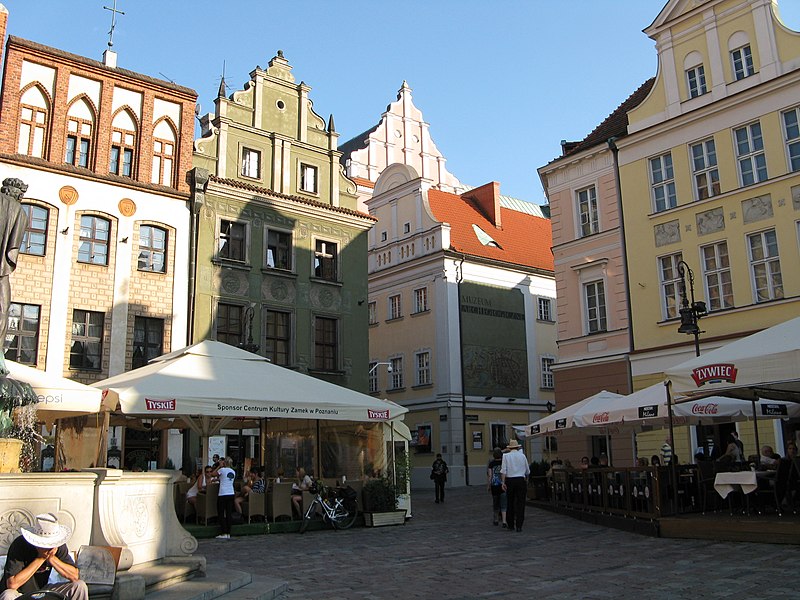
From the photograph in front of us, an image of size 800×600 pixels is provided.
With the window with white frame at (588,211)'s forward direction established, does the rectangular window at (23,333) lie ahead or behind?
ahead

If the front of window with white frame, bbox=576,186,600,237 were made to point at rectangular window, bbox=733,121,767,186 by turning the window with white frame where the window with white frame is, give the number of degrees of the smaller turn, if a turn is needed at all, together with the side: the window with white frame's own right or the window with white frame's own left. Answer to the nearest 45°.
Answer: approximately 90° to the window with white frame's own left

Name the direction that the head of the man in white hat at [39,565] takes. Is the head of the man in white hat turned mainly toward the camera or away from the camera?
toward the camera

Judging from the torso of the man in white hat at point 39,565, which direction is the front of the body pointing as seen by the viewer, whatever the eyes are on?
toward the camera

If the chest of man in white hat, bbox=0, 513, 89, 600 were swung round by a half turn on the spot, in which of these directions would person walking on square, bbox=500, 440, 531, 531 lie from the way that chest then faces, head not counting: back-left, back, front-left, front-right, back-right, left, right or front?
front-right

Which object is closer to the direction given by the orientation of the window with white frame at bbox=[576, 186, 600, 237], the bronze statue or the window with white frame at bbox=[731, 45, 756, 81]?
the bronze statue

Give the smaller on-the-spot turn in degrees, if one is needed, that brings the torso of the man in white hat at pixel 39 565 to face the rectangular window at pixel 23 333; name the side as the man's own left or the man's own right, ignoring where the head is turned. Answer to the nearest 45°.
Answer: approximately 180°

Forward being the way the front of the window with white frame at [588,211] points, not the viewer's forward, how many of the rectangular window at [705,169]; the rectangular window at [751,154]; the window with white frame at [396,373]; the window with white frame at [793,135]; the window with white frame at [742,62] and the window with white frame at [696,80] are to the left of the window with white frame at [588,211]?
5

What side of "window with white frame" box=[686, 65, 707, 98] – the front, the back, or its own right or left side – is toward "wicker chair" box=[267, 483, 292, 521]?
front

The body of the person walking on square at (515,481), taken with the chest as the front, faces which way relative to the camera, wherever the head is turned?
away from the camera

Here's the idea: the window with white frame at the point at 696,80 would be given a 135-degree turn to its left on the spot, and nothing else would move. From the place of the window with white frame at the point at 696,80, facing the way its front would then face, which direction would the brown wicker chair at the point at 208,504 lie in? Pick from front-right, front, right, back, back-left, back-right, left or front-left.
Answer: back-right
